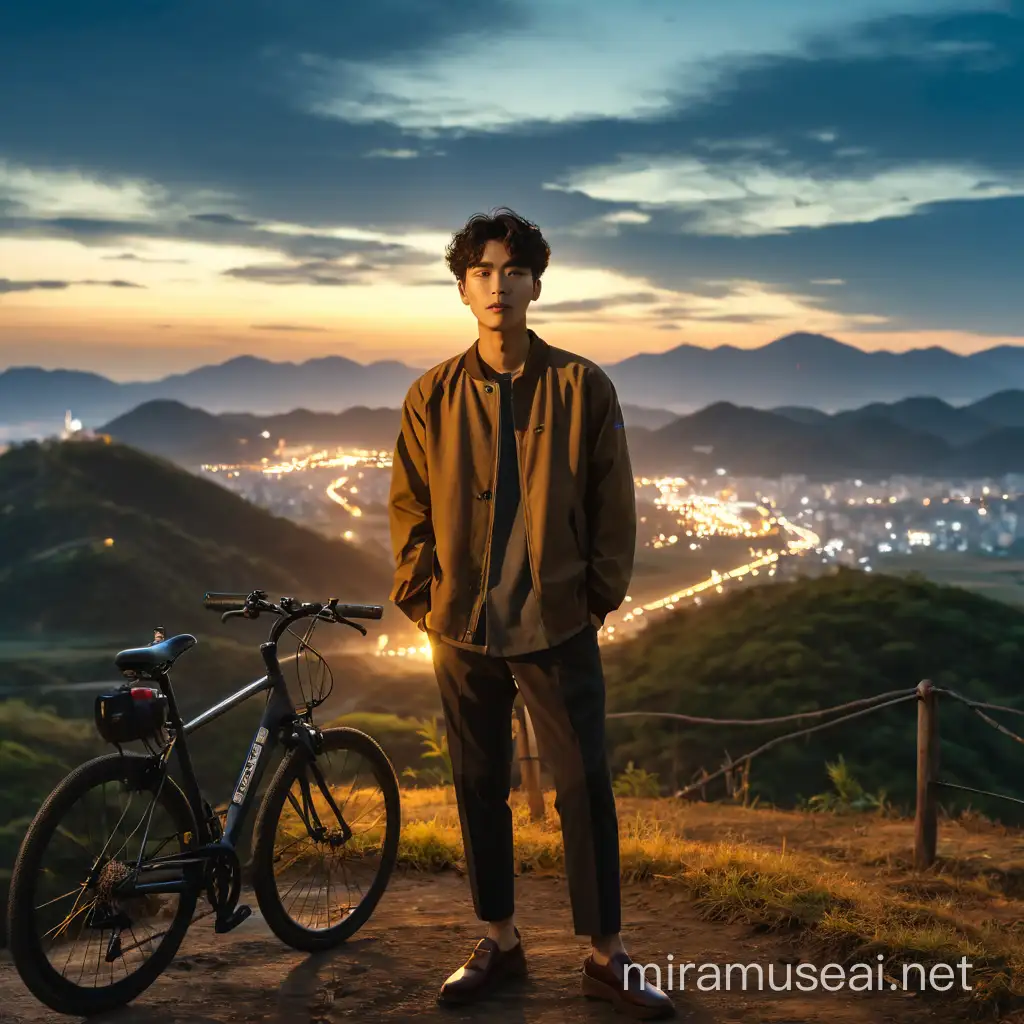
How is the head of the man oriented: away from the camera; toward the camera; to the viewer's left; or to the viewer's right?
toward the camera

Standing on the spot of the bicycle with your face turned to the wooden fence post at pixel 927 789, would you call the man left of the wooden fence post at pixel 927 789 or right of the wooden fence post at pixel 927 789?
right

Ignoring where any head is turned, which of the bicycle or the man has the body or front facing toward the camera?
the man

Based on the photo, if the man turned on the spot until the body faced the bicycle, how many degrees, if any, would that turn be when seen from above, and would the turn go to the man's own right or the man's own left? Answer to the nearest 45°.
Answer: approximately 90° to the man's own right

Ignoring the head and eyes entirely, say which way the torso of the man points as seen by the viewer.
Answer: toward the camera

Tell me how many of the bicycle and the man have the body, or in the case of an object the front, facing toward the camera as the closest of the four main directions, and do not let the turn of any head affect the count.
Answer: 1

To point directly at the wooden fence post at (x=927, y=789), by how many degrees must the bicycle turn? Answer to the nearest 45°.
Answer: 0° — it already faces it

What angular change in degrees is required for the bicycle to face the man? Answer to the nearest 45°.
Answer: approximately 45° to its right

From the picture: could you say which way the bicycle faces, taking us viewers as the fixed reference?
facing away from the viewer and to the right of the viewer

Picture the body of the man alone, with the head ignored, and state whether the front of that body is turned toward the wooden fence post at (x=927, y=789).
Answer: no

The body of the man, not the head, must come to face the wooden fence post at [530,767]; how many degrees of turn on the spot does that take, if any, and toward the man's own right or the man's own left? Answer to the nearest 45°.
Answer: approximately 180°
